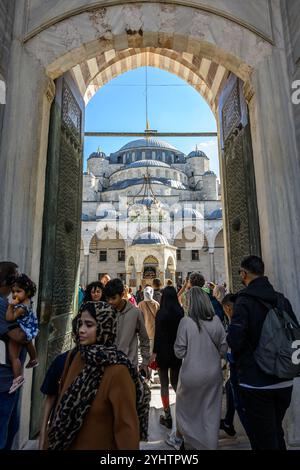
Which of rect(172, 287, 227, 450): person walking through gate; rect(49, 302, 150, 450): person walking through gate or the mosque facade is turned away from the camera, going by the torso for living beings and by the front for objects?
rect(172, 287, 227, 450): person walking through gate

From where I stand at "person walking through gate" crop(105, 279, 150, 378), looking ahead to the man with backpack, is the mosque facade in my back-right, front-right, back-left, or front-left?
back-left

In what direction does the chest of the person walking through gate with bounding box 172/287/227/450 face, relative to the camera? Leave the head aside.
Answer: away from the camera

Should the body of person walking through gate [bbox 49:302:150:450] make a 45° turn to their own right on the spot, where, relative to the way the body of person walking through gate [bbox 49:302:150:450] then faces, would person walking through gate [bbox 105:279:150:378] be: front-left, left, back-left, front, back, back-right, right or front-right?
right

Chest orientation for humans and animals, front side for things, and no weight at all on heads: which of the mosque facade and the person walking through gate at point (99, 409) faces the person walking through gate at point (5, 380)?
the mosque facade

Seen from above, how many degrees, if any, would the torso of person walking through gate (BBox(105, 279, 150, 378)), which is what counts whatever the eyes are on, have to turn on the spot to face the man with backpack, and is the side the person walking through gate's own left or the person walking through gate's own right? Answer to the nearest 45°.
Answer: approximately 90° to the person walking through gate's own left

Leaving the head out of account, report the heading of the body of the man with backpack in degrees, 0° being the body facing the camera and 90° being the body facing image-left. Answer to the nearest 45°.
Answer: approximately 135°

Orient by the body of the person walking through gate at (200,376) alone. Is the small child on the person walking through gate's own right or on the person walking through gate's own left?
on the person walking through gate's own left

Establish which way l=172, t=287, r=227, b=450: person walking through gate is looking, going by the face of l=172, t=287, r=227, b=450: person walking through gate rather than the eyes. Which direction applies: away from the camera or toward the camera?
away from the camera

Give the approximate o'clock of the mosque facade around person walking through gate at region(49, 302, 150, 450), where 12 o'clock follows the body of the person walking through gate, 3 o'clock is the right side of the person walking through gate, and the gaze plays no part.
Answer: The mosque facade is roughly at 5 o'clock from the person walking through gate.

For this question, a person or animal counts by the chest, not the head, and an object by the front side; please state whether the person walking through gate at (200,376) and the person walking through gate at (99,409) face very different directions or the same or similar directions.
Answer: very different directions
